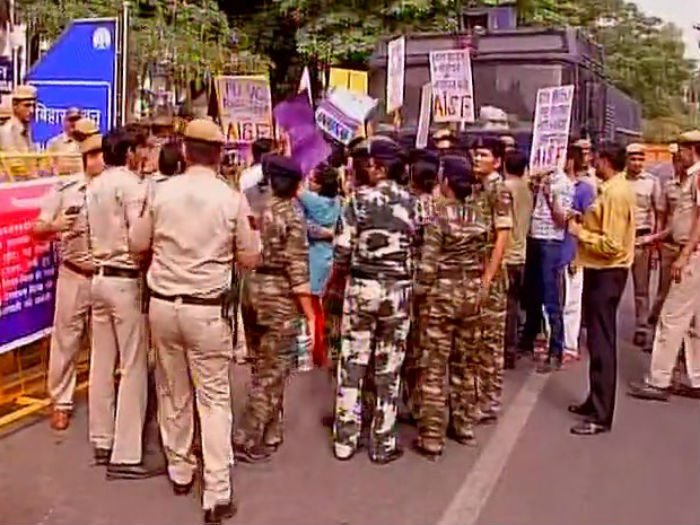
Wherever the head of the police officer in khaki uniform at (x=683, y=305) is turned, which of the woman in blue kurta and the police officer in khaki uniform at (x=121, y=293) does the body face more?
the woman in blue kurta

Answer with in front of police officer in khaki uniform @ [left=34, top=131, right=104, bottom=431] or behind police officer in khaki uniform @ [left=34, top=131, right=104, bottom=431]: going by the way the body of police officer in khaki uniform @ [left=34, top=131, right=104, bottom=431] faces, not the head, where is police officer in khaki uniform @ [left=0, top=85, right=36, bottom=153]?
behind

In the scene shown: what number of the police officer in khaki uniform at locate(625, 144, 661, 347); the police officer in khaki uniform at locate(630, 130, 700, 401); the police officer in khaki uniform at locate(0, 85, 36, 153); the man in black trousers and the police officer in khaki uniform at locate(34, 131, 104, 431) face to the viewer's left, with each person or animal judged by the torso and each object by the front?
2

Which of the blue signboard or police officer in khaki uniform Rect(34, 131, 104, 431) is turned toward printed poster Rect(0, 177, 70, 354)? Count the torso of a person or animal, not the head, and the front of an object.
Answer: the blue signboard

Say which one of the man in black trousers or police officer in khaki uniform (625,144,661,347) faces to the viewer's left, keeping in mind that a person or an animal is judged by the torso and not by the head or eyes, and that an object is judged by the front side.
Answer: the man in black trousers

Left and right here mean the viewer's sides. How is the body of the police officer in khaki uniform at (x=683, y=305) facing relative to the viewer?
facing to the left of the viewer

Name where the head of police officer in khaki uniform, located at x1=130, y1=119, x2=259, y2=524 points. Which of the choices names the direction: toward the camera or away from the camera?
away from the camera

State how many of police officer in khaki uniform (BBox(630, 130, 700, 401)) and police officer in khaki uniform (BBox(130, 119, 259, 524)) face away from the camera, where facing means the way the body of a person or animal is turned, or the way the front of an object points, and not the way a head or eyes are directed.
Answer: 1

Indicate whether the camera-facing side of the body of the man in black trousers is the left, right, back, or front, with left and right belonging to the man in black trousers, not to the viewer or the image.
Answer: left

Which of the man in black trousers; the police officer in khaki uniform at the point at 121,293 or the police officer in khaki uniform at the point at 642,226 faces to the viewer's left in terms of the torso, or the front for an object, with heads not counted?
the man in black trousers

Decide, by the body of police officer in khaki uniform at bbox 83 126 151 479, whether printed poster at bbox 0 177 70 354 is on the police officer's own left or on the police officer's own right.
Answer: on the police officer's own left

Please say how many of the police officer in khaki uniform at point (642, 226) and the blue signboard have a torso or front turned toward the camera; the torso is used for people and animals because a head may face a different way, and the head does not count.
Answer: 2

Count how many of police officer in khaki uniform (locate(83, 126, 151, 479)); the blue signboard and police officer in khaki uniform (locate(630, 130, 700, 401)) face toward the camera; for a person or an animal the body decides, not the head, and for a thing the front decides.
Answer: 1

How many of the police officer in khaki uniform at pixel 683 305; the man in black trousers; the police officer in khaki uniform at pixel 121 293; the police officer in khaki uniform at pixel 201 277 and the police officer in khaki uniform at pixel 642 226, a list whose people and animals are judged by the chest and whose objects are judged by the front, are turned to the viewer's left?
2

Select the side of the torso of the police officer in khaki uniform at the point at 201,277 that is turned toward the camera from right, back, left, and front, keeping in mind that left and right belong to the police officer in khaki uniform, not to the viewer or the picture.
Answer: back

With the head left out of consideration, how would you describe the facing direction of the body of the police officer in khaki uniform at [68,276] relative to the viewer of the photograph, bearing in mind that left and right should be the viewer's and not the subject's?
facing the viewer and to the right of the viewer

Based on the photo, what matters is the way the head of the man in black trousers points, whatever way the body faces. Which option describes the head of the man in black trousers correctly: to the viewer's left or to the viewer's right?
to the viewer's left
